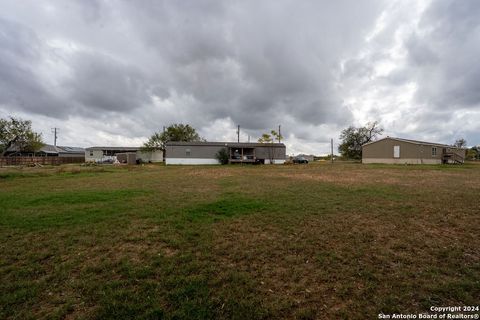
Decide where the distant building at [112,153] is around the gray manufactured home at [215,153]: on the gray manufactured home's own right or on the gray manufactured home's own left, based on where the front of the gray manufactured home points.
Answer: on the gray manufactured home's own right

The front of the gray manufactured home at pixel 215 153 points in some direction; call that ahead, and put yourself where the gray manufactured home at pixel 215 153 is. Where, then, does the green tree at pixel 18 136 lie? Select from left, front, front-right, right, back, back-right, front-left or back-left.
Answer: right

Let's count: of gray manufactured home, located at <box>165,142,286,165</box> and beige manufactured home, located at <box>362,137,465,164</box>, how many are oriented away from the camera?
0

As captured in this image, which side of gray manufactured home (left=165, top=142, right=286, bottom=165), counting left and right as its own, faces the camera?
front

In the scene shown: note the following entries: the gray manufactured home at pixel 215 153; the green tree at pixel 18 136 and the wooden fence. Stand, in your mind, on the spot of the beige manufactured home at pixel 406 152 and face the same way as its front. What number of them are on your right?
3

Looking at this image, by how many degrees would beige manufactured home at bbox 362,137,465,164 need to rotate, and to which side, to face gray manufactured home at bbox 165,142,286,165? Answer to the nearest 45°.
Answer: approximately 90° to its right

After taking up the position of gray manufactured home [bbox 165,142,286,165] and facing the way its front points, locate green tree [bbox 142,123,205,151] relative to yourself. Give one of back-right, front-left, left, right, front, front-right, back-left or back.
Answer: back-right

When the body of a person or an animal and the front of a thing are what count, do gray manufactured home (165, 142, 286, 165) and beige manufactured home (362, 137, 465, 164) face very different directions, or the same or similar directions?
same or similar directions

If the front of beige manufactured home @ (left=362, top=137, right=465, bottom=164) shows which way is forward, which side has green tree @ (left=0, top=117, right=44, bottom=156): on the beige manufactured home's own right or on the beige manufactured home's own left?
on the beige manufactured home's own right

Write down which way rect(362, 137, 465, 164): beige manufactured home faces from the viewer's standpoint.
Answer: facing the viewer and to the right of the viewer

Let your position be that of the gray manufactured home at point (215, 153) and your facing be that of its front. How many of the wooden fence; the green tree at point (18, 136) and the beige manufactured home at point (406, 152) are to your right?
2

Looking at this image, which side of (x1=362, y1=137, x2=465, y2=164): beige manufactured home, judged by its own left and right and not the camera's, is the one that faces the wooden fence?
right
